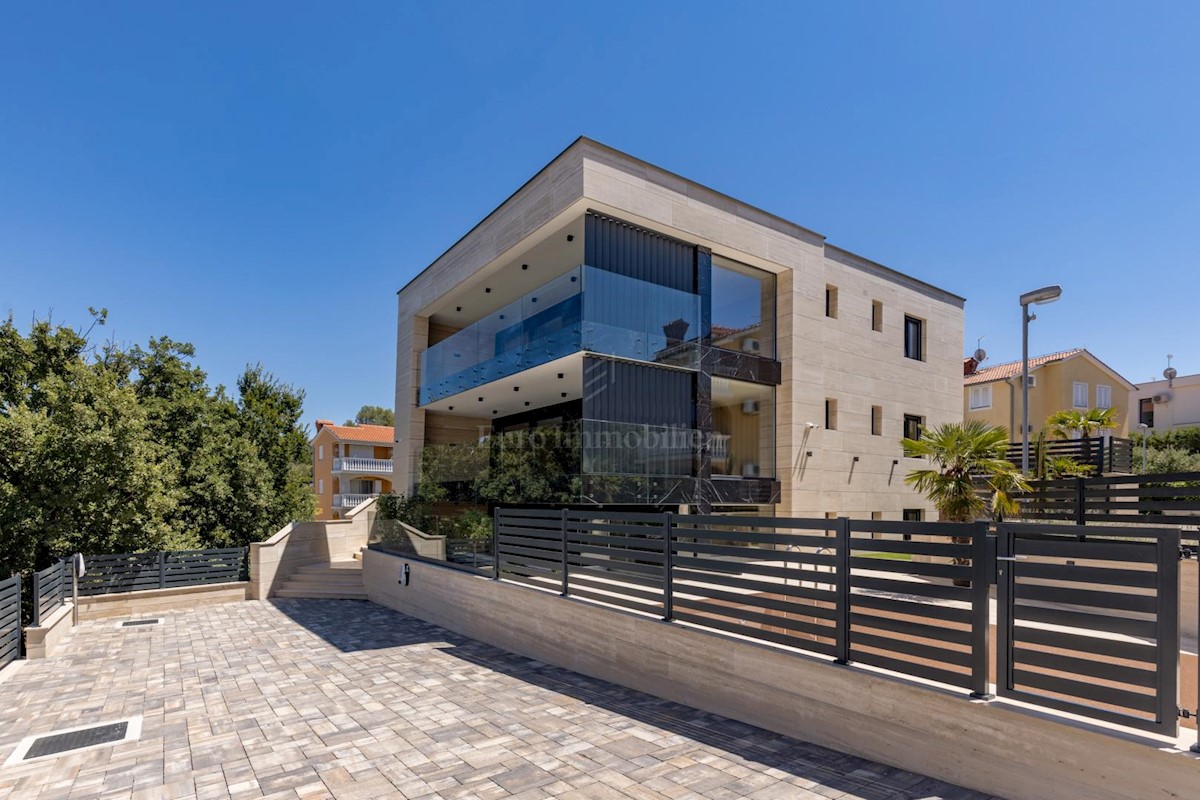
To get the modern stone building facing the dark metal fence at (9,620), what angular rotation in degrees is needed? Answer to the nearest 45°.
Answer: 0° — it already faces it

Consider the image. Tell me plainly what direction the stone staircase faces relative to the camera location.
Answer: facing the viewer

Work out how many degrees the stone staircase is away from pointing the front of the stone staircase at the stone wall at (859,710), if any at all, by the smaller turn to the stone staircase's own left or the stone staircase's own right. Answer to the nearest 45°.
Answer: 0° — it already faces it

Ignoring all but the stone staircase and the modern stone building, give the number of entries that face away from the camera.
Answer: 0

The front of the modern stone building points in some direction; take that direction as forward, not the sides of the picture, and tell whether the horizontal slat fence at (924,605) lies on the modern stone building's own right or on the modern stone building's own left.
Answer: on the modern stone building's own left

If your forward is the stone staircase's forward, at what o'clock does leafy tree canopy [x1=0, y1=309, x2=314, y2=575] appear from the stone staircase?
The leafy tree canopy is roughly at 4 o'clock from the stone staircase.

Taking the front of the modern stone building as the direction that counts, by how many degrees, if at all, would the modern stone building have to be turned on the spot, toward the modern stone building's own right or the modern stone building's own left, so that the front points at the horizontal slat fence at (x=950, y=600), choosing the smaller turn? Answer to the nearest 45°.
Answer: approximately 45° to the modern stone building's own left

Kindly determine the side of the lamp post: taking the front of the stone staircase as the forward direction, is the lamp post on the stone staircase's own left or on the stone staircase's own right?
on the stone staircase's own left

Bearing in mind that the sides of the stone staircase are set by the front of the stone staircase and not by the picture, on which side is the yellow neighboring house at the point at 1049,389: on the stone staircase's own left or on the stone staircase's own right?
on the stone staircase's own left

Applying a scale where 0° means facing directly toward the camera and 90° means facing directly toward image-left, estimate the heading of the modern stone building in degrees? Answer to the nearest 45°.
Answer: approximately 45°
